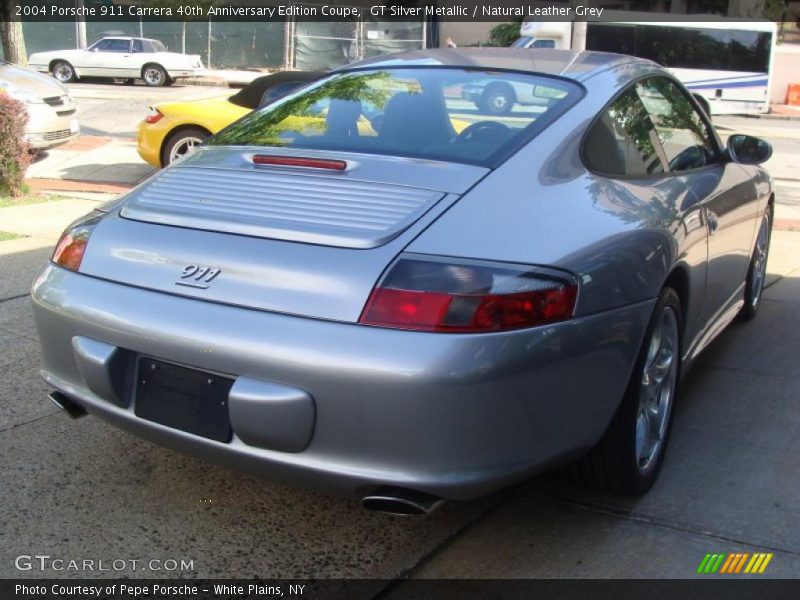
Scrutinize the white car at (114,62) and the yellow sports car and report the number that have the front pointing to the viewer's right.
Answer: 1

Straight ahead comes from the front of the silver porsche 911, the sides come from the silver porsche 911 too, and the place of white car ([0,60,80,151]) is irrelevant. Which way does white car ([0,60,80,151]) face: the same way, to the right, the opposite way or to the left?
to the right

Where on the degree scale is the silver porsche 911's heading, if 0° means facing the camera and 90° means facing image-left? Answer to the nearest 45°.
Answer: approximately 225°

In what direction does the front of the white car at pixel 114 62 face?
to the viewer's left

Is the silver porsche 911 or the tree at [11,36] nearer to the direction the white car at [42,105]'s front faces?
the silver porsche 911

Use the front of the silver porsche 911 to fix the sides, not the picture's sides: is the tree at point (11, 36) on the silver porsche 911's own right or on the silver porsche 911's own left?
on the silver porsche 911's own left

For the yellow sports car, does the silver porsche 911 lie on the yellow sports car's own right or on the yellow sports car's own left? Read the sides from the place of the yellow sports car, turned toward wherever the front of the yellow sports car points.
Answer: on the yellow sports car's own right

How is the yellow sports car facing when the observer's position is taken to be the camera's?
facing to the right of the viewer

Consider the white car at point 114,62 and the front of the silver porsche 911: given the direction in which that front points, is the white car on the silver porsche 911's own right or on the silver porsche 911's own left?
on the silver porsche 911's own left

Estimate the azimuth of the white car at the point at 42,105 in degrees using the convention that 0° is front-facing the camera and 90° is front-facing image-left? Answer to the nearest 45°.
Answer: approximately 315°
